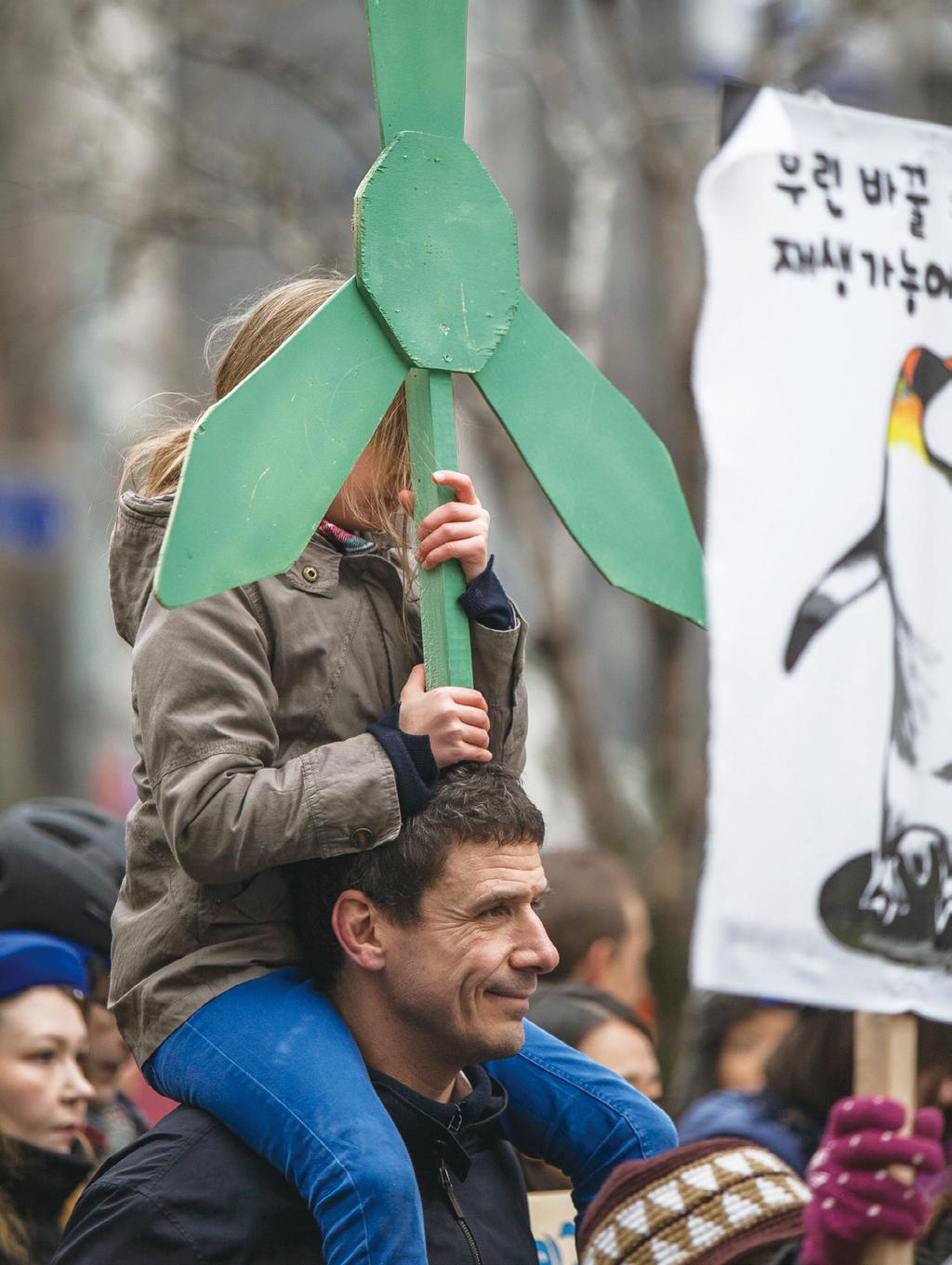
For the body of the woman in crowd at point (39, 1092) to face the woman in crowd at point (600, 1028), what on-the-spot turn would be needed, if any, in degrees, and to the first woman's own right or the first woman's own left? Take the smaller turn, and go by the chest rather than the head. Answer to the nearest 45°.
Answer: approximately 45° to the first woman's own left

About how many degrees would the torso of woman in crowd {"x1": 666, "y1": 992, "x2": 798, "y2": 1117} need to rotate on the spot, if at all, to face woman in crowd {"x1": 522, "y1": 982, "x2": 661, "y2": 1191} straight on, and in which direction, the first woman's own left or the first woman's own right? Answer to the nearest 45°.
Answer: approximately 90° to the first woman's own right

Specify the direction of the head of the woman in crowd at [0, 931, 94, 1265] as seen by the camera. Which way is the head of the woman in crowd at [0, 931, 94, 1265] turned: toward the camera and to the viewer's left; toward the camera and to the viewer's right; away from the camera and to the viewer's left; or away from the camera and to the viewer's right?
toward the camera and to the viewer's right

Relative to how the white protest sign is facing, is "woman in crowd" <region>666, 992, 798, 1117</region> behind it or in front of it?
behind

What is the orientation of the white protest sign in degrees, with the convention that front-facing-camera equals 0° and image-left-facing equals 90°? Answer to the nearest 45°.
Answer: approximately 0°

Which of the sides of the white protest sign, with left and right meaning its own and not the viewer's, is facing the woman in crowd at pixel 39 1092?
right

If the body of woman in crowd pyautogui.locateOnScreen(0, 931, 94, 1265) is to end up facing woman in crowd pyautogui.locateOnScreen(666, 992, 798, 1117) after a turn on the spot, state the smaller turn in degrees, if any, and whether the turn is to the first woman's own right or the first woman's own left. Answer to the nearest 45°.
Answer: approximately 90° to the first woman's own left
